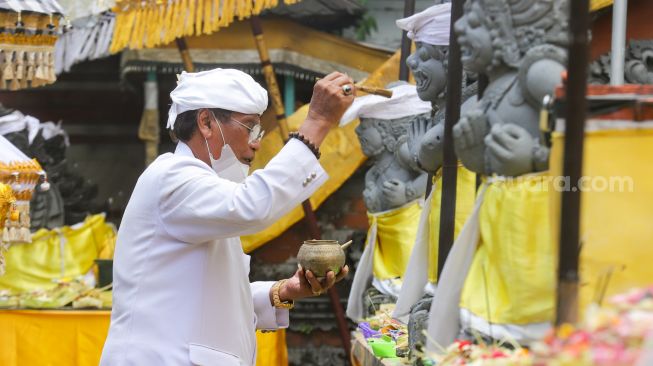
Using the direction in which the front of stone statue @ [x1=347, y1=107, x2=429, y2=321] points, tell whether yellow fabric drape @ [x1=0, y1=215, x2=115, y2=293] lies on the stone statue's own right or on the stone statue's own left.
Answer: on the stone statue's own right

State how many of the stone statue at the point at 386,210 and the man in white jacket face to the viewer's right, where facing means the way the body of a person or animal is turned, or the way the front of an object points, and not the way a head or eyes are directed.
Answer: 1

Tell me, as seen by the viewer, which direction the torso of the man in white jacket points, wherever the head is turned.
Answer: to the viewer's right

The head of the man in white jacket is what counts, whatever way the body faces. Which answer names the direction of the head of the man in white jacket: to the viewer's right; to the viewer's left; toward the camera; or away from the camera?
to the viewer's right

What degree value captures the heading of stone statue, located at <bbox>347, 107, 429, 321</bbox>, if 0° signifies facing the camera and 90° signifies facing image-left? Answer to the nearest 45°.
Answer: approximately 45°

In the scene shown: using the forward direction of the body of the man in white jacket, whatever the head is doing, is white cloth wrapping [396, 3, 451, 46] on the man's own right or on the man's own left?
on the man's own left

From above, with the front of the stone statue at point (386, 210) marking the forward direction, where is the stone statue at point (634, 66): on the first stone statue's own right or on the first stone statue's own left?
on the first stone statue's own left

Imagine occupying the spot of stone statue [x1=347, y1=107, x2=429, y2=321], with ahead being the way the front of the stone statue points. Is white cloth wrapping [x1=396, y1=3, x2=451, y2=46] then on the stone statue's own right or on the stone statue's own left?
on the stone statue's own left

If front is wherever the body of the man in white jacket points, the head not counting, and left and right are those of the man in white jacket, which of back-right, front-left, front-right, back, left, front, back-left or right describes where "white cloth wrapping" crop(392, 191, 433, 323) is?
front-left

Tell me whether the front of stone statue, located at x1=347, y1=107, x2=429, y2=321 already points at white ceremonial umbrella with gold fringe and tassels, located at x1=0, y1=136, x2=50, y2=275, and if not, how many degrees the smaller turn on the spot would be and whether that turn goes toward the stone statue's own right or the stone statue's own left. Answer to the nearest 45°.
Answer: approximately 45° to the stone statue's own right

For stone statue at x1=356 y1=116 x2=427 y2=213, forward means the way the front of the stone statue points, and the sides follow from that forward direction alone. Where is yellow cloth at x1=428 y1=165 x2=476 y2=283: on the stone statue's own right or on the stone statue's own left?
on the stone statue's own left

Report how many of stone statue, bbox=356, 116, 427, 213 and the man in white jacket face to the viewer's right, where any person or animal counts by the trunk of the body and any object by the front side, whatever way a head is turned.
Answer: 1

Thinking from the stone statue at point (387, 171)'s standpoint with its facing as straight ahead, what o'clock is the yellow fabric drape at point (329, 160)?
The yellow fabric drape is roughly at 4 o'clock from the stone statue.
